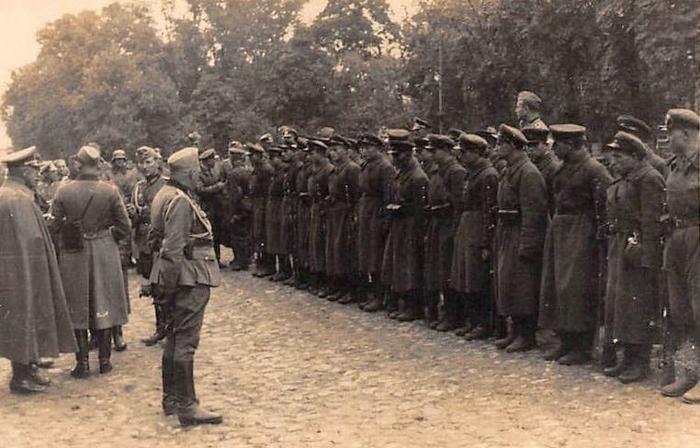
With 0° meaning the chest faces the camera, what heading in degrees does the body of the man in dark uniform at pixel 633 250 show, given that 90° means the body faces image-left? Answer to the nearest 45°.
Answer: approximately 45°

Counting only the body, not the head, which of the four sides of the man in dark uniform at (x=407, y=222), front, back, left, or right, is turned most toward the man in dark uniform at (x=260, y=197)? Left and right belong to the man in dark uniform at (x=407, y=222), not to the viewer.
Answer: right

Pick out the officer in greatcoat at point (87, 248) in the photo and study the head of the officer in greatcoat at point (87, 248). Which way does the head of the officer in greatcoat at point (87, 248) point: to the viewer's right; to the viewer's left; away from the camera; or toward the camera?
away from the camera

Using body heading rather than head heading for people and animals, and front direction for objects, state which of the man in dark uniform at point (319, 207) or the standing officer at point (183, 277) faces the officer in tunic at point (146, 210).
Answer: the man in dark uniform

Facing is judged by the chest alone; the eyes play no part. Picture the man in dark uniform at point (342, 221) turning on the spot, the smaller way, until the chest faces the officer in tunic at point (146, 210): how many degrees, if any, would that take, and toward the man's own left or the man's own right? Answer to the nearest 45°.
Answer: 0° — they already face them

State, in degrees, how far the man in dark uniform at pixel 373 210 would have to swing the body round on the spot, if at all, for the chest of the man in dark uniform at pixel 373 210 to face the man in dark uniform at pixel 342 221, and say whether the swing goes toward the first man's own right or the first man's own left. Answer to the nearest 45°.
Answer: approximately 90° to the first man's own right

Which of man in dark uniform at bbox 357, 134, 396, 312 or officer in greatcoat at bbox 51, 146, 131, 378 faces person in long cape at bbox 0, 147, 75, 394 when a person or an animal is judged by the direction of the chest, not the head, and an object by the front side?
the man in dark uniform

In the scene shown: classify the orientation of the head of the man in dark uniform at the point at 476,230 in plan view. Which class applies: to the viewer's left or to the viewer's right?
to the viewer's left

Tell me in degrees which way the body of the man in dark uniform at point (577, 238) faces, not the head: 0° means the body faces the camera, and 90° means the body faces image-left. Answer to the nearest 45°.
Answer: approximately 45°

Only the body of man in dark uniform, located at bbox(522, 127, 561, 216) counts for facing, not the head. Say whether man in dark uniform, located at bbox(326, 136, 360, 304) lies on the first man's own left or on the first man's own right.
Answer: on the first man's own right

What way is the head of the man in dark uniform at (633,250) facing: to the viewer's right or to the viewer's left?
to the viewer's left

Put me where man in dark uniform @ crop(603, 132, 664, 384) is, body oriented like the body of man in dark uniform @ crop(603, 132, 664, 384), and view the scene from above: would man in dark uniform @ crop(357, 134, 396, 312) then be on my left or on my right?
on my right

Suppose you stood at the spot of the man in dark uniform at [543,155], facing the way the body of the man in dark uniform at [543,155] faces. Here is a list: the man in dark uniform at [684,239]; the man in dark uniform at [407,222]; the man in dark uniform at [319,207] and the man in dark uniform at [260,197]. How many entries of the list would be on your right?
3

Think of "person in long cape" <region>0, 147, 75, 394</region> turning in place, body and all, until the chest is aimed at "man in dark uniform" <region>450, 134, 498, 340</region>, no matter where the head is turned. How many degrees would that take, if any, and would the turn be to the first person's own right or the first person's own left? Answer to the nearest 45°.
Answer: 0° — they already face them

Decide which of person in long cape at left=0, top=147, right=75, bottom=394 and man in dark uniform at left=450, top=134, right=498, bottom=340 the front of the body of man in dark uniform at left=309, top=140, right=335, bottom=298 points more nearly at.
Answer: the person in long cape

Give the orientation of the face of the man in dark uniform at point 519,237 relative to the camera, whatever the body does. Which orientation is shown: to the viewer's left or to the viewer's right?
to the viewer's left

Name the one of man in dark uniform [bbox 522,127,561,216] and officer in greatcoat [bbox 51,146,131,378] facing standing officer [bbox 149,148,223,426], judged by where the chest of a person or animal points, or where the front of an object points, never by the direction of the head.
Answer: the man in dark uniform

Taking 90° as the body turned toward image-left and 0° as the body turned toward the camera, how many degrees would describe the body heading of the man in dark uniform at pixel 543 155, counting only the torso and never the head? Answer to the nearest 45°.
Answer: approximately 45°

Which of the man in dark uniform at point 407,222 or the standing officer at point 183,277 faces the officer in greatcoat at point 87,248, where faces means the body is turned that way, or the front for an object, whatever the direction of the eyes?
the man in dark uniform
